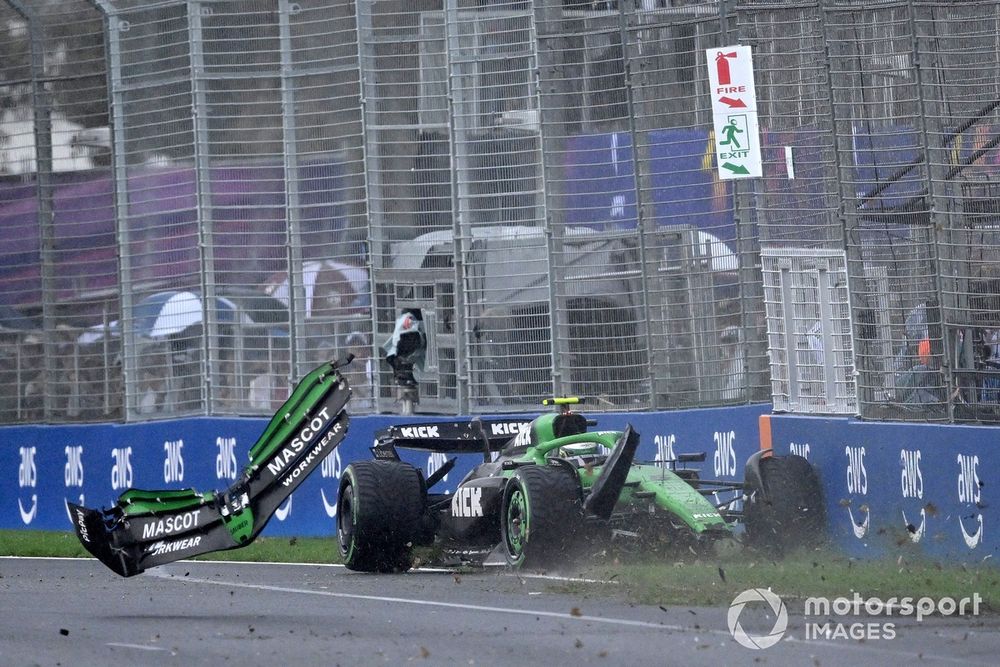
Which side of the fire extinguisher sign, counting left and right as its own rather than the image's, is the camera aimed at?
front

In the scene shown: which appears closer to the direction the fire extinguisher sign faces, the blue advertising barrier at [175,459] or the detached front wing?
the detached front wing

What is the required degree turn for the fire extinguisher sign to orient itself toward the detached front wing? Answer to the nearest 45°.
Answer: approximately 45° to its right

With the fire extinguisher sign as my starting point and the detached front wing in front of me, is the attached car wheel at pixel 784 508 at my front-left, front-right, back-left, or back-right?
front-left

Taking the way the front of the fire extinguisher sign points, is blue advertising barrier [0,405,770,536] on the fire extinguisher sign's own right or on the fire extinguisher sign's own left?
on the fire extinguisher sign's own right
